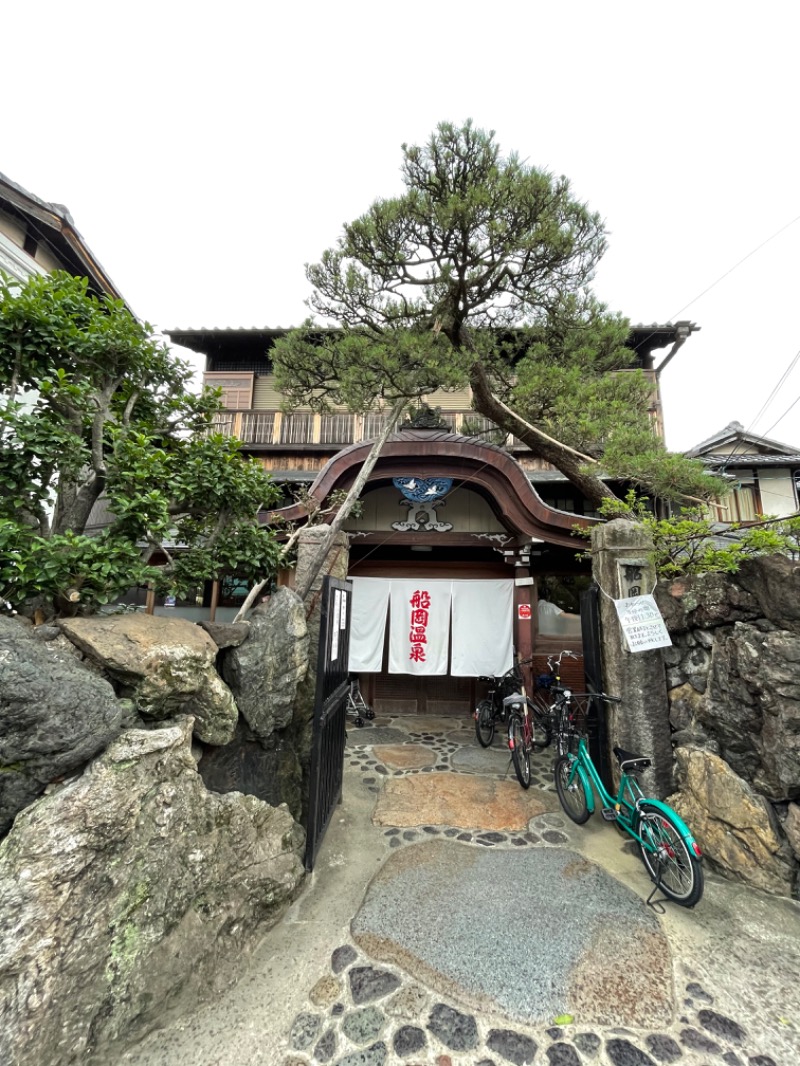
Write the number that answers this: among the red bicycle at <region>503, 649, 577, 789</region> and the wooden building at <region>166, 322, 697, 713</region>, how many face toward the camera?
1

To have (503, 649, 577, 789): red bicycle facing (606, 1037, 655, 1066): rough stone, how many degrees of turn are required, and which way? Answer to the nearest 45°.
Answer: approximately 135° to its right

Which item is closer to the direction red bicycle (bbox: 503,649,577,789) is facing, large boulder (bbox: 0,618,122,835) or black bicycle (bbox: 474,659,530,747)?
the black bicycle

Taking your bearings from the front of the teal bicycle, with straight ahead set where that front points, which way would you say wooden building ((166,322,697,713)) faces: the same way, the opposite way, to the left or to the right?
the opposite way

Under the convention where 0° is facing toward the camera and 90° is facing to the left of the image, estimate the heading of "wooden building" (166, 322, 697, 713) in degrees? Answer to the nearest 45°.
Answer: approximately 0°

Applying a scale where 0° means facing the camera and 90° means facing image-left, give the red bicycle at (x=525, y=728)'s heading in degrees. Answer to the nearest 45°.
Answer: approximately 225°

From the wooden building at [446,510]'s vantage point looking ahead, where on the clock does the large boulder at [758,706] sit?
The large boulder is roughly at 11 o'clock from the wooden building.
